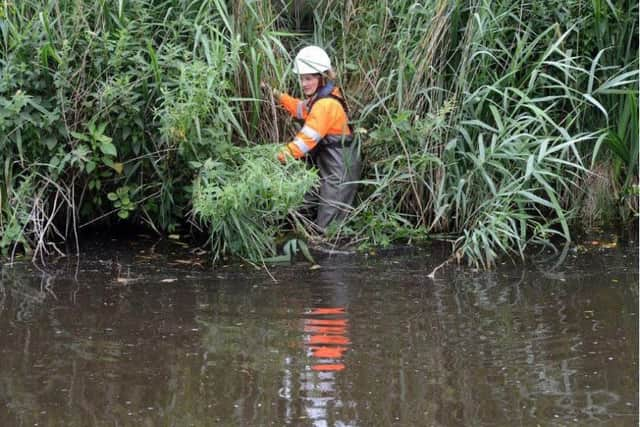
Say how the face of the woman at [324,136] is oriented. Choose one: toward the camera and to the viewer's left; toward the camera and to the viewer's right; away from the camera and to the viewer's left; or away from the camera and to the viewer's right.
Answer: toward the camera and to the viewer's left

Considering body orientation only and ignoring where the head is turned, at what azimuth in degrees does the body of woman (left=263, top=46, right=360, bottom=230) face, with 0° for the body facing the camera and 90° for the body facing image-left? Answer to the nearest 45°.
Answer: approximately 90°
